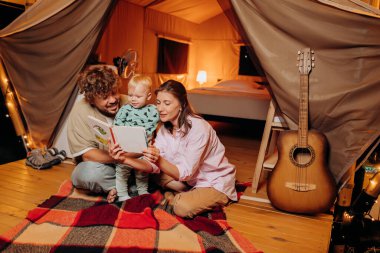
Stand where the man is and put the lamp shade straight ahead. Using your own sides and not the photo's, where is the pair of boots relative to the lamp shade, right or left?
left

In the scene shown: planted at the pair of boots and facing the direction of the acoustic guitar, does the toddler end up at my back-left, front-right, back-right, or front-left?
front-right

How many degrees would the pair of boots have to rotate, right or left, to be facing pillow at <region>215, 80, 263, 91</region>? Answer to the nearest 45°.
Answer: approximately 180°

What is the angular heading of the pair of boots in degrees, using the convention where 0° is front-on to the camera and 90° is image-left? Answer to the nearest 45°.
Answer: approximately 45°

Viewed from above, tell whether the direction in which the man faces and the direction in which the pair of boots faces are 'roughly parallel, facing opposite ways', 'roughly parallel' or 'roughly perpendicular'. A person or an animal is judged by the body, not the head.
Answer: roughly perpendicular

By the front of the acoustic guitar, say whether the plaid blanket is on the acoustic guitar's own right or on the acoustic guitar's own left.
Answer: on the acoustic guitar's own right

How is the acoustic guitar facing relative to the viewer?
toward the camera

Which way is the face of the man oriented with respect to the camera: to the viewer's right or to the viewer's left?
to the viewer's right

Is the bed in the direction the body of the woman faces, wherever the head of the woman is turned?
no

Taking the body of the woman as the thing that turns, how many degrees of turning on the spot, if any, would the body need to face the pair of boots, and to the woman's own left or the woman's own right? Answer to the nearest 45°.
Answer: approximately 90° to the woman's own right

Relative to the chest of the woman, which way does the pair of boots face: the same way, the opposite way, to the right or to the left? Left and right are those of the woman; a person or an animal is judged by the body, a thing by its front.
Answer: the same way

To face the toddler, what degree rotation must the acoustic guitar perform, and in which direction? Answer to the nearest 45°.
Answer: approximately 90° to its right
